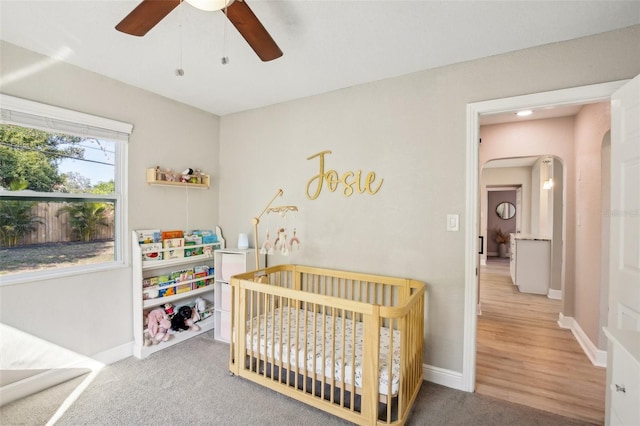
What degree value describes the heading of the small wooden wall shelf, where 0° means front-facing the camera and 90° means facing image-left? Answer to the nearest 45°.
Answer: approximately 315°

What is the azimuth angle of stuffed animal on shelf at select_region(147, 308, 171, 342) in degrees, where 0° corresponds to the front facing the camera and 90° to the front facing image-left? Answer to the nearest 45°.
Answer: approximately 315°

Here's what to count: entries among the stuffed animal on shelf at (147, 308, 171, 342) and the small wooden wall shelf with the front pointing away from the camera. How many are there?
0
